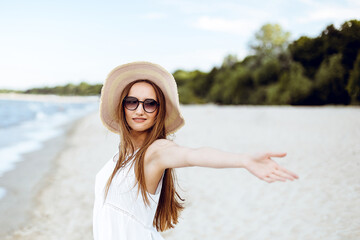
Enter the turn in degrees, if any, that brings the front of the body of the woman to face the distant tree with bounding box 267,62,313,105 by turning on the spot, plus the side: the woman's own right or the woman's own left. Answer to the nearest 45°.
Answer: approximately 135° to the woman's own right

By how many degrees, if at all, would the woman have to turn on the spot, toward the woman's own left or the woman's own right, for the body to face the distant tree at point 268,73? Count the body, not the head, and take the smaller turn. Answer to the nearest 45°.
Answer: approximately 135° to the woman's own right

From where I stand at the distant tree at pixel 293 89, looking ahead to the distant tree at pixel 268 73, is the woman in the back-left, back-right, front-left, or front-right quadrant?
back-left

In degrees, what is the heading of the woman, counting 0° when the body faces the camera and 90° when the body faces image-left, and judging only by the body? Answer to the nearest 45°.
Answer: approximately 45°

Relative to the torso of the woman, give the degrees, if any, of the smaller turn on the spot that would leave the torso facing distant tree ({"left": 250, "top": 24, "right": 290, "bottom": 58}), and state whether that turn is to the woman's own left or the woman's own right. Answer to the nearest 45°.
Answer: approximately 135° to the woman's own right
